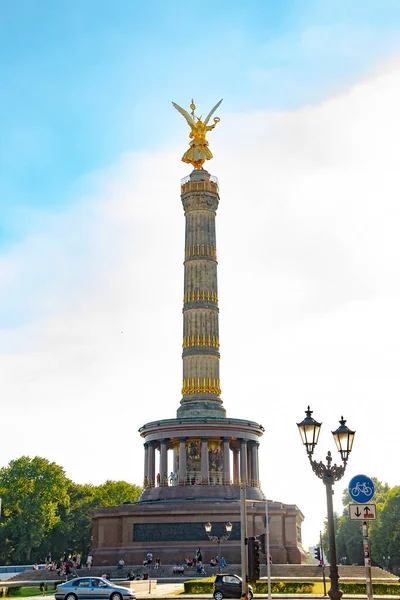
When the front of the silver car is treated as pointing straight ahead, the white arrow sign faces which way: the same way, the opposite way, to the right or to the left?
to the right

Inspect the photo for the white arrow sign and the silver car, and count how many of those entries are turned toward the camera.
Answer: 1

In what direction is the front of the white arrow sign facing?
toward the camera

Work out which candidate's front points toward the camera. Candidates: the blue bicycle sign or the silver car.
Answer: the blue bicycle sign

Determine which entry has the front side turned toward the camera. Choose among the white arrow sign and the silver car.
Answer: the white arrow sign

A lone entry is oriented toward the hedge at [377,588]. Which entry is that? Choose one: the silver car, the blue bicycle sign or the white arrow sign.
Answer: the silver car

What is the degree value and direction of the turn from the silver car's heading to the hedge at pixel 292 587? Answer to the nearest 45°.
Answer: approximately 45° to its left

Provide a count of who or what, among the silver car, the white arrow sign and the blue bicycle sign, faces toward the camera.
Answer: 2

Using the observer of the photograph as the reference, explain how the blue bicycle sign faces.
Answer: facing the viewer

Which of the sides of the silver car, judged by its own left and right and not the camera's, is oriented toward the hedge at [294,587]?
front

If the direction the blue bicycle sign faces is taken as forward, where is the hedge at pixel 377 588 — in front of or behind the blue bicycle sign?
behind
